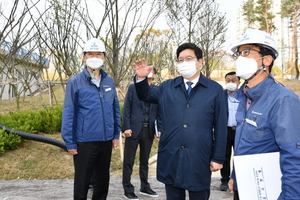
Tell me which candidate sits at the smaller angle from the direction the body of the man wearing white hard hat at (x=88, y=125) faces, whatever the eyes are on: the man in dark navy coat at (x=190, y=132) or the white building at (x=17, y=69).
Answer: the man in dark navy coat

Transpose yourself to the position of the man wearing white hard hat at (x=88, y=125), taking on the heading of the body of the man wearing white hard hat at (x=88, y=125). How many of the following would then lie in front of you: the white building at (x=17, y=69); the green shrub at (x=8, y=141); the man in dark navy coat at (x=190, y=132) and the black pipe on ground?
1

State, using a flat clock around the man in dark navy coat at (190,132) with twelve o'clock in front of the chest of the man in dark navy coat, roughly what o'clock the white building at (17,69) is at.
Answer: The white building is roughly at 5 o'clock from the man in dark navy coat.

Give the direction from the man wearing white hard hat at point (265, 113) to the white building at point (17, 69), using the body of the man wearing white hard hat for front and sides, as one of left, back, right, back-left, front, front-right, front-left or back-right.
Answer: right

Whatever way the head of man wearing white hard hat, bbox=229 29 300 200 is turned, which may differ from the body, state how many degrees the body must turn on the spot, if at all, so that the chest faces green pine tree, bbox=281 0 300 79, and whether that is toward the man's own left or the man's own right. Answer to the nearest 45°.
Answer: approximately 135° to the man's own right

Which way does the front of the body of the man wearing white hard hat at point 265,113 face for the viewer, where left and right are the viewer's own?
facing the viewer and to the left of the viewer

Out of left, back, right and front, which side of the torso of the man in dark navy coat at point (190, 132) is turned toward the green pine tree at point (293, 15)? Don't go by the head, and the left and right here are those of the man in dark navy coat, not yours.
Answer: back

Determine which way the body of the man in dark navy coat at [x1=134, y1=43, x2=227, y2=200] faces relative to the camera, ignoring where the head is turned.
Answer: toward the camera

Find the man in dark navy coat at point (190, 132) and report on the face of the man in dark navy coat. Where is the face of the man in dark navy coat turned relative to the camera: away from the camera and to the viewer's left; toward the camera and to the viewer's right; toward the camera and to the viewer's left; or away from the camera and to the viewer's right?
toward the camera and to the viewer's left

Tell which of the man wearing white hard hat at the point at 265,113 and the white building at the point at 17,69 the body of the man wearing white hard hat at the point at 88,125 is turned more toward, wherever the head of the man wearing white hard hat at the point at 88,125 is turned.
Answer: the man wearing white hard hat

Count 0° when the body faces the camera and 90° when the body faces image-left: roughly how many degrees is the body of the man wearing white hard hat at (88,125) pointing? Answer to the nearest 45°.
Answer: approximately 315°

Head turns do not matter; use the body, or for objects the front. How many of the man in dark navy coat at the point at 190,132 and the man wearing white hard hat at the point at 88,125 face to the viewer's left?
0

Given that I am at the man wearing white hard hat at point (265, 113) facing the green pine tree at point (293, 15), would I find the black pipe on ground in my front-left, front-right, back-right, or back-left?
front-left

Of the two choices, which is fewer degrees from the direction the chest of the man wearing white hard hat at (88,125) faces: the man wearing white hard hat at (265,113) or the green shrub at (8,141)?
the man wearing white hard hat
